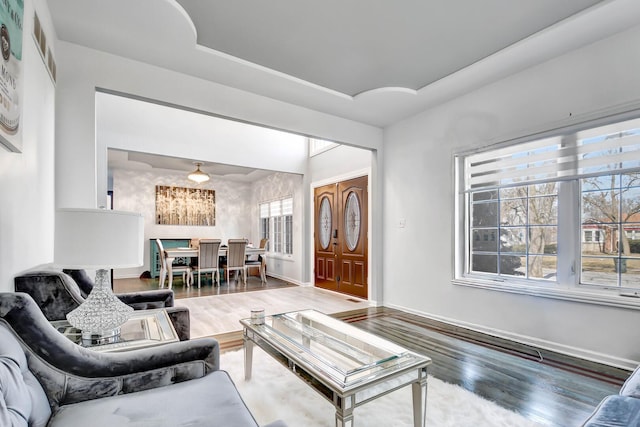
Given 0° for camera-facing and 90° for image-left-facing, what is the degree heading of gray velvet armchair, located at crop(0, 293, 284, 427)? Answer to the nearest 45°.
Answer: approximately 270°

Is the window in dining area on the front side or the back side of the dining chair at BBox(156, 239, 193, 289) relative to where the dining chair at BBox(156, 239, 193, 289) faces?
on the front side

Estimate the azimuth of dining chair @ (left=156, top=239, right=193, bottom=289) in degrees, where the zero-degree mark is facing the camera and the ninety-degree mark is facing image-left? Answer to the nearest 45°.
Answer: approximately 270°

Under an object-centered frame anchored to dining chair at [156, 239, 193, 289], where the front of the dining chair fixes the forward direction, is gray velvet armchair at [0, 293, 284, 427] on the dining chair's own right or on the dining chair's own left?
on the dining chair's own right

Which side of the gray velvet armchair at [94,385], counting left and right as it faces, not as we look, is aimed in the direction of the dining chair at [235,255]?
left

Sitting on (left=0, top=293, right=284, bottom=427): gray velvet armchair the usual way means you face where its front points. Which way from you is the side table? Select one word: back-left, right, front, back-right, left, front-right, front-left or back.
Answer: left

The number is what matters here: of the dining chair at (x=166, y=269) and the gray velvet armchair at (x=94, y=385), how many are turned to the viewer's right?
2

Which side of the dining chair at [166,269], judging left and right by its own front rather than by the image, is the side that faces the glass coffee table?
right
